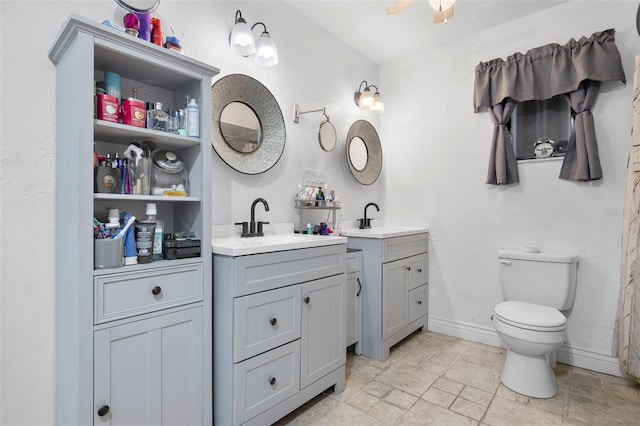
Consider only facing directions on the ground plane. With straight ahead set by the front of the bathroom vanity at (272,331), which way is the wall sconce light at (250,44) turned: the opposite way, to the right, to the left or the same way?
the same way

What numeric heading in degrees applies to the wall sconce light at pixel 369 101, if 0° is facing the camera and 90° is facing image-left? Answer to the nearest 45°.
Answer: approximately 315°

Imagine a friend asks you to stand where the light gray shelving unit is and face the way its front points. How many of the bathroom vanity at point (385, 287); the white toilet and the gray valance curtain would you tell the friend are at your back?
0

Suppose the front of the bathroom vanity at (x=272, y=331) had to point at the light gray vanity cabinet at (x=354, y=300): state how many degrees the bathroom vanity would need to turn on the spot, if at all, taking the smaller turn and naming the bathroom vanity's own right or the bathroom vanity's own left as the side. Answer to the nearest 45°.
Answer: approximately 90° to the bathroom vanity's own left

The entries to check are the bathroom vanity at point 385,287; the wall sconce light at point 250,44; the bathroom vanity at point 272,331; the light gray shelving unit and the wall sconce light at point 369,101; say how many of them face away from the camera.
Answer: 0

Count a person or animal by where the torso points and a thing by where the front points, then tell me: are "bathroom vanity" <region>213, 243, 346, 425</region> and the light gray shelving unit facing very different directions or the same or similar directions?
same or similar directions

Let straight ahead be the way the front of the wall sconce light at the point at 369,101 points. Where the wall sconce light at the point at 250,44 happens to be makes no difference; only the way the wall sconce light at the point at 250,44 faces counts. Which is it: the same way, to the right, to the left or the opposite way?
the same way

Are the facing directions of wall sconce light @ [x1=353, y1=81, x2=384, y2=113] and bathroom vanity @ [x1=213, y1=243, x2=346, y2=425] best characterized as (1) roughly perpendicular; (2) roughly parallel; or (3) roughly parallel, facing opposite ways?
roughly parallel

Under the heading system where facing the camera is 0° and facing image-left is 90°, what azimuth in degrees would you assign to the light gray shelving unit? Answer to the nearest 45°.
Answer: approximately 315°

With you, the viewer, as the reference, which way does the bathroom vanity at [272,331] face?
facing the viewer and to the right of the viewer

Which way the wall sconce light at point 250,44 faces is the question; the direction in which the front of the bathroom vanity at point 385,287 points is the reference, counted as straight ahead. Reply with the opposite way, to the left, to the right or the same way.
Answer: the same way

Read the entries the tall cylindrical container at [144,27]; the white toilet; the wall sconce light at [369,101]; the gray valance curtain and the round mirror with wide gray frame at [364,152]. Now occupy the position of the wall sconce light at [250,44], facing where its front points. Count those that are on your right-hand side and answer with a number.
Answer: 1

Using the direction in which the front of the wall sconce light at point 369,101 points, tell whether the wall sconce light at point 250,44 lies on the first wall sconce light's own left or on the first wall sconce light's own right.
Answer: on the first wall sconce light's own right

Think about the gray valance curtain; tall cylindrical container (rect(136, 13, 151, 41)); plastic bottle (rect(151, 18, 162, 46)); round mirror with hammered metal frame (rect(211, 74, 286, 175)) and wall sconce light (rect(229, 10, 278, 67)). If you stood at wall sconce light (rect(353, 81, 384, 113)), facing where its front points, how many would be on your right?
4

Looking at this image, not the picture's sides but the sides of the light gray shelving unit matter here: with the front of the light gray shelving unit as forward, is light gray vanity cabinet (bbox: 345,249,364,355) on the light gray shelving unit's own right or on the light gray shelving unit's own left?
on the light gray shelving unit's own left
